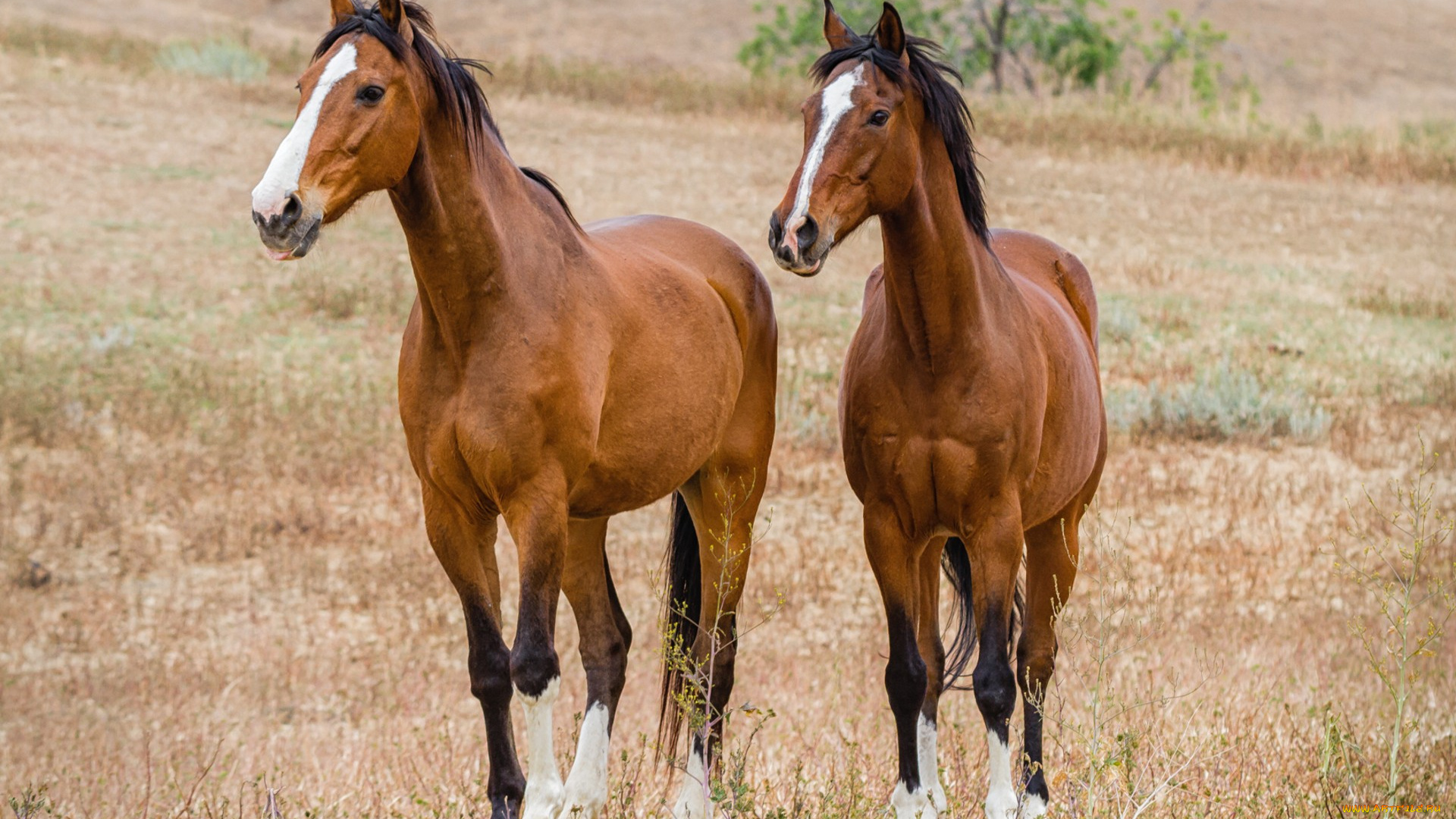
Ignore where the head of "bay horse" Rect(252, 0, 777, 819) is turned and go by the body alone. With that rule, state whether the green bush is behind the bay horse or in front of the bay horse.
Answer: behind

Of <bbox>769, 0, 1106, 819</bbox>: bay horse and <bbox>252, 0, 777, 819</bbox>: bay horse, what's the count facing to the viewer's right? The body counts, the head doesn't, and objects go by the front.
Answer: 0

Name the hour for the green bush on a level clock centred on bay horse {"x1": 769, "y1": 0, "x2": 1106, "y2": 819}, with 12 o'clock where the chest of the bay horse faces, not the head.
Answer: The green bush is roughly at 6 o'clock from the bay horse.

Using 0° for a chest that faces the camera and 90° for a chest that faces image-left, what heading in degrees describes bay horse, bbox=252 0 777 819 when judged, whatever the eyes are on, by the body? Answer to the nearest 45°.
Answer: approximately 45°

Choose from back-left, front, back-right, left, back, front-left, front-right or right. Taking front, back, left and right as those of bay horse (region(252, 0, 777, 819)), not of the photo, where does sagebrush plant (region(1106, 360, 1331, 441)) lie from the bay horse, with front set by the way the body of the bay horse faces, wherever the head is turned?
back

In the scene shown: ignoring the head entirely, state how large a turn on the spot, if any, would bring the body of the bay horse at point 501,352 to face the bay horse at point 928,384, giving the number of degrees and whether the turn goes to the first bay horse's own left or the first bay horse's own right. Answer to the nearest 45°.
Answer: approximately 135° to the first bay horse's own left

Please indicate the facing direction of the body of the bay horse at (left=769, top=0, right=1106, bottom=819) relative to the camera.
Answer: toward the camera

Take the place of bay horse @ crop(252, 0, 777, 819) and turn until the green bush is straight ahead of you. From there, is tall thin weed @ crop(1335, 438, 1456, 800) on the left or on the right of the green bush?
right

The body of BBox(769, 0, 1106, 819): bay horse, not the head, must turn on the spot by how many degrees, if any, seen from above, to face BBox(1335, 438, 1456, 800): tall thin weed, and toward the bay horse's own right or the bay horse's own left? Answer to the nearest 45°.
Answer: approximately 135° to the bay horse's own left
